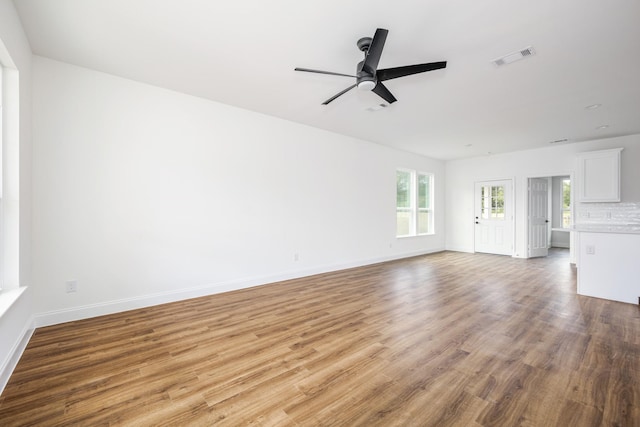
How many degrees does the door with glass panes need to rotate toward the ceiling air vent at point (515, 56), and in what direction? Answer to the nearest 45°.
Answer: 0° — it already faces it

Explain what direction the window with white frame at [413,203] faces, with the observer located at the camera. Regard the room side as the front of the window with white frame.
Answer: facing the viewer and to the right of the viewer

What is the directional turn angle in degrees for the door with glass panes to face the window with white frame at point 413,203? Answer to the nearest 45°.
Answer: approximately 45° to its right

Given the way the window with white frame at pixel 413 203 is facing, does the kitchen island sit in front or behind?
in front

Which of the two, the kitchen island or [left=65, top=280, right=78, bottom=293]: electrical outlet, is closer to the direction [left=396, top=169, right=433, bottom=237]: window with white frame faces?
the kitchen island

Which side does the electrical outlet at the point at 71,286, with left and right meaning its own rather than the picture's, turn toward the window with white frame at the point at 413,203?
left

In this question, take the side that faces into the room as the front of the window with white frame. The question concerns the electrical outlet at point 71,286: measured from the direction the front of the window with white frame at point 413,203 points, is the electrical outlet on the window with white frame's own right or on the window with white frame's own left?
on the window with white frame's own right

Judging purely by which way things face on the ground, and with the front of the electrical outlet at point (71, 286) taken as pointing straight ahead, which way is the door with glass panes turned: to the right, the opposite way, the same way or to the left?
to the right

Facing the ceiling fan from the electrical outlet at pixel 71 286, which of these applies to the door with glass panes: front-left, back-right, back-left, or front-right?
front-left

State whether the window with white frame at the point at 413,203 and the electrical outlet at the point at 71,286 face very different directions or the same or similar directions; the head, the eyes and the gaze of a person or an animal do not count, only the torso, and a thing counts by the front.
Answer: same or similar directions

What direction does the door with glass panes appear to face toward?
toward the camera

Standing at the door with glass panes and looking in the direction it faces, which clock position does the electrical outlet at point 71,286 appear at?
The electrical outlet is roughly at 1 o'clock from the door with glass panes.
